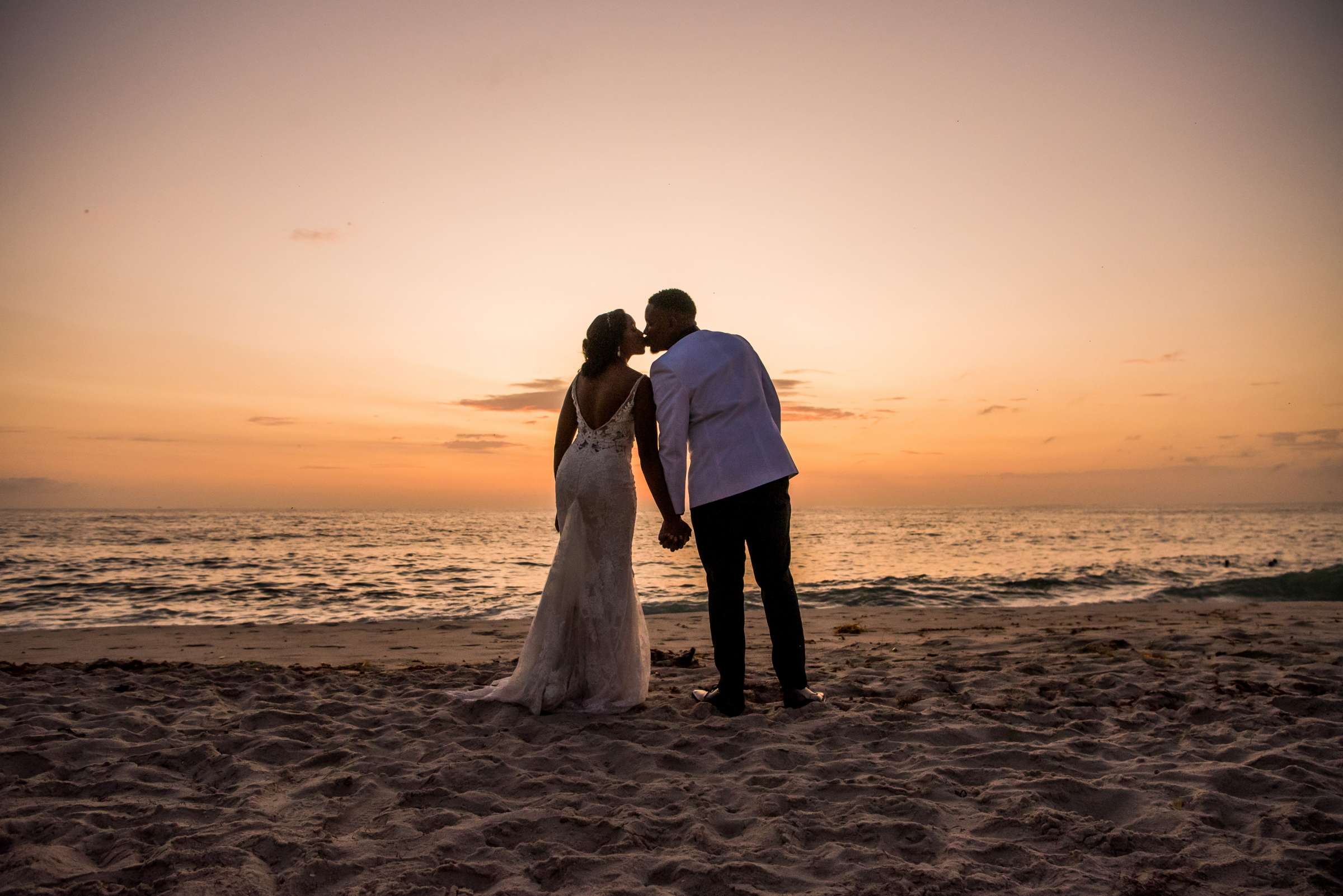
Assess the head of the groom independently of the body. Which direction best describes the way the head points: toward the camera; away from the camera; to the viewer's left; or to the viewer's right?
to the viewer's left

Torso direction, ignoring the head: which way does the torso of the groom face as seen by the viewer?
away from the camera

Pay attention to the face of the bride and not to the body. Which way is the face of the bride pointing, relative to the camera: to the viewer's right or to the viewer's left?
to the viewer's right
